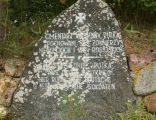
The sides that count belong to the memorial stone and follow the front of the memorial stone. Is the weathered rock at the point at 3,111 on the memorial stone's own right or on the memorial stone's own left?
on the memorial stone's own right

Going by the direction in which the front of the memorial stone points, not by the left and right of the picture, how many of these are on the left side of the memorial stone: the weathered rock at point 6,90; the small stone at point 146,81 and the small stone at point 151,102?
2

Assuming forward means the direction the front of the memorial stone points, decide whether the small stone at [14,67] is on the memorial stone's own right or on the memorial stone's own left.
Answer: on the memorial stone's own right

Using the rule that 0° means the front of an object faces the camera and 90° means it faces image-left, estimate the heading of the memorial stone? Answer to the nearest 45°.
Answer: approximately 0°

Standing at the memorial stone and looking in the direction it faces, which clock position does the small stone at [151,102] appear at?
The small stone is roughly at 9 o'clock from the memorial stone.

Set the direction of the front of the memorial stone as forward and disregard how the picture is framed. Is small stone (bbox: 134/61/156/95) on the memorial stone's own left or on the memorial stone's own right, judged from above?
on the memorial stone's own left

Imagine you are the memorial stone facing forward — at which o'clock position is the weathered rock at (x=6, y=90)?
The weathered rock is roughly at 3 o'clock from the memorial stone.
